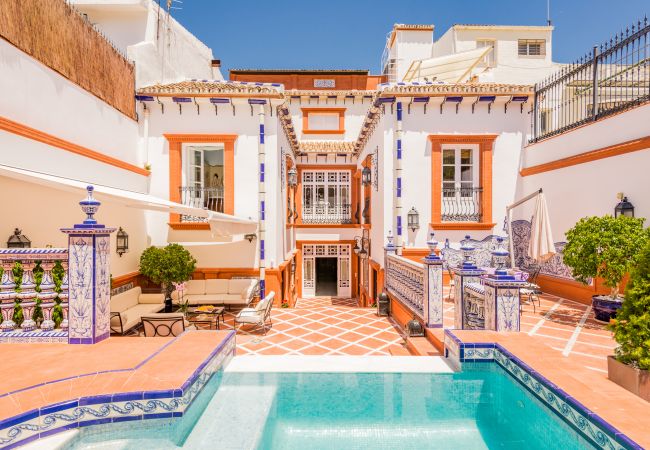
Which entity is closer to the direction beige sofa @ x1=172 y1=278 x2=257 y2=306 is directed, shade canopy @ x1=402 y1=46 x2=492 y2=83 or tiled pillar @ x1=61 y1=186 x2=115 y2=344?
the tiled pillar

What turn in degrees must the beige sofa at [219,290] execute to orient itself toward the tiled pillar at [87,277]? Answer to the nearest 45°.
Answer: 0° — it already faces it

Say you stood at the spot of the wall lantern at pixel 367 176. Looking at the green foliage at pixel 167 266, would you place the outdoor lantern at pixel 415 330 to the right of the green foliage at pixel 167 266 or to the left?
left

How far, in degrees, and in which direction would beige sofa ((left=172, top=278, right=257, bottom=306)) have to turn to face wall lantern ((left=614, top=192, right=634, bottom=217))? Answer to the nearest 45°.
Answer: approximately 45° to its left

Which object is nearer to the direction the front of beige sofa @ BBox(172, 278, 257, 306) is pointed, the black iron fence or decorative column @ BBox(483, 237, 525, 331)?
the decorative column

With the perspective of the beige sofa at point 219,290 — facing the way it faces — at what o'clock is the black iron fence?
The black iron fence is roughly at 10 o'clock from the beige sofa.

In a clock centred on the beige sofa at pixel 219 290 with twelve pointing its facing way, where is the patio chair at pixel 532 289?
The patio chair is roughly at 10 o'clock from the beige sofa.

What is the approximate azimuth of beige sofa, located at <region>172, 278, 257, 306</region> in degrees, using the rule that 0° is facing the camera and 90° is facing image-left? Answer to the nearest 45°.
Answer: approximately 0°

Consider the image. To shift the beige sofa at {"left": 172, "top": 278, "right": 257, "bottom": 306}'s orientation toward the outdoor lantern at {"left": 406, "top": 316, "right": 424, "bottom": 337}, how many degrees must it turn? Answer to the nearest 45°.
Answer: approximately 45° to its left

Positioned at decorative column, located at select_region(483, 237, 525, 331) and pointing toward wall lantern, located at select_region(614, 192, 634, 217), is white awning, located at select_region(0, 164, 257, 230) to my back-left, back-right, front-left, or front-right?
back-left

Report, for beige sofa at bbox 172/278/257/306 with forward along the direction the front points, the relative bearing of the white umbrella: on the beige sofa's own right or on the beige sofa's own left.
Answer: on the beige sofa's own left
